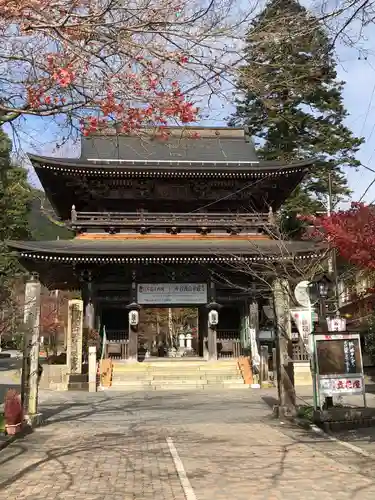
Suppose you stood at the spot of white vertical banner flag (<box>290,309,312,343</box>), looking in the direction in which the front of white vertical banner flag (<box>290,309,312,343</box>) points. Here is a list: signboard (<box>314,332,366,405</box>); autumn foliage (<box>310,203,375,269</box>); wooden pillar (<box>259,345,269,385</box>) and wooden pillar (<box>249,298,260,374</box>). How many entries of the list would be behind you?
2

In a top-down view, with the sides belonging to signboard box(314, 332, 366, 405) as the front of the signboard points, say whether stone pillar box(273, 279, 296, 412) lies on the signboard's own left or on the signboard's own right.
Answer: on the signboard's own right

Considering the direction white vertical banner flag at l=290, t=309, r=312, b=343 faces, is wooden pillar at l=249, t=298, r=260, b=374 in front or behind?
behind

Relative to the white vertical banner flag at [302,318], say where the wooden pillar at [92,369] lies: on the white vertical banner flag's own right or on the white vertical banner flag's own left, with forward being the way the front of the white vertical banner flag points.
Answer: on the white vertical banner flag's own right

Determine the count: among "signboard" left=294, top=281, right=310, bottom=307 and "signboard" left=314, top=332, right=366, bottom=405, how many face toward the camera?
2

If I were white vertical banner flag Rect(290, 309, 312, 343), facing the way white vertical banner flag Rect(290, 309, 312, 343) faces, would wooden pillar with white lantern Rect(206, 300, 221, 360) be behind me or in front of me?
behind

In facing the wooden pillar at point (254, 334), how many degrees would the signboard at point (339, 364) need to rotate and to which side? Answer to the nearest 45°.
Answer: approximately 180°

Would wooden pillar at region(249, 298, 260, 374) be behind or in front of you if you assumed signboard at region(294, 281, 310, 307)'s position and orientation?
behind

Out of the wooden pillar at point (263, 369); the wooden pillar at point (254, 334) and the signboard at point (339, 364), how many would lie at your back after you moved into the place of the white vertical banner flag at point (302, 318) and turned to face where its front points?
2
